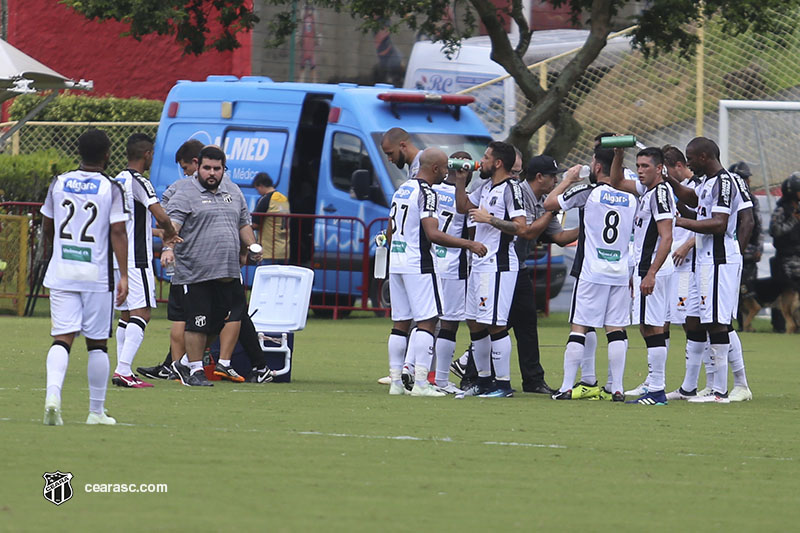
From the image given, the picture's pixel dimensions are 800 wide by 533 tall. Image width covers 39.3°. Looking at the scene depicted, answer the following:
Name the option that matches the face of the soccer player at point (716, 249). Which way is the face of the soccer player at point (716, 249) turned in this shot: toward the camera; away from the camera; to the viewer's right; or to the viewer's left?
to the viewer's left

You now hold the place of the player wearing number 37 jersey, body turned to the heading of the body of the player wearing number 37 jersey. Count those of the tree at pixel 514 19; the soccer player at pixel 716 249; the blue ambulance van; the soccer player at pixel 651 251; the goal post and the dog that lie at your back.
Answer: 0

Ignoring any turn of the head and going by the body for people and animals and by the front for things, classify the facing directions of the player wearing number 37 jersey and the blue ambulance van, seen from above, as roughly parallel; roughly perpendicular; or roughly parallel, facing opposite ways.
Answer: roughly perpendicular

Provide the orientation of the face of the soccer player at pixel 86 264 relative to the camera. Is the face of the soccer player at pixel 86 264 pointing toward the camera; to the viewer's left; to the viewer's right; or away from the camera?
away from the camera

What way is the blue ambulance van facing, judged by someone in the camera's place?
facing the viewer and to the right of the viewer

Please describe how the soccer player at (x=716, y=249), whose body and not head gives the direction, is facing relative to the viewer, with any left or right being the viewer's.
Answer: facing to the left of the viewer

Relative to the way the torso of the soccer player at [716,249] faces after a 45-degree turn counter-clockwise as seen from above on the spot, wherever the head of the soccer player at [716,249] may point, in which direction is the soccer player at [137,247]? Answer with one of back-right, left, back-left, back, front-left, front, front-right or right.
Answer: front-right

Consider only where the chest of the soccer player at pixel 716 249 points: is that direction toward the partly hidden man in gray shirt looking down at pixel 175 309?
yes

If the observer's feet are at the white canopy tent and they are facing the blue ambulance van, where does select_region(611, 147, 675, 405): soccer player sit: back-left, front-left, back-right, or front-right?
front-right
